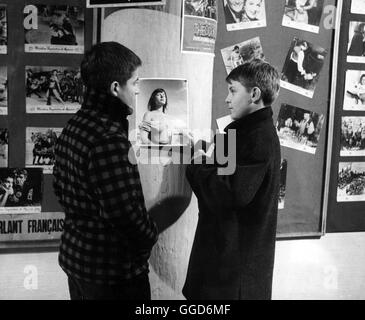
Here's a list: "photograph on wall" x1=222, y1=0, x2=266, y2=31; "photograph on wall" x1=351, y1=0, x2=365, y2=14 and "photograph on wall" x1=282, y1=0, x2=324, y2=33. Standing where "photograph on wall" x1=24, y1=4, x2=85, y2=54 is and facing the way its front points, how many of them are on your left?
3

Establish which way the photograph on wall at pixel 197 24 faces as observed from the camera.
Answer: facing the viewer

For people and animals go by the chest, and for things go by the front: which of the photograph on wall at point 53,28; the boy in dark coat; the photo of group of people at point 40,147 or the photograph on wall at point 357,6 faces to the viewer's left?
the boy in dark coat

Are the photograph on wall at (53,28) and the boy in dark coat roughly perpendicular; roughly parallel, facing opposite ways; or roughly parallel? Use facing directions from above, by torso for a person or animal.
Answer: roughly perpendicular

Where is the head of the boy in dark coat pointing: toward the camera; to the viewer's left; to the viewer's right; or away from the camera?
to the viewer's left

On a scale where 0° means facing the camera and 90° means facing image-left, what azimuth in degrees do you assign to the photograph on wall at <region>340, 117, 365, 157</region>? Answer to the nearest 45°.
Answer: approximately 0°

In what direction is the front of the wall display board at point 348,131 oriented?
toward the camera

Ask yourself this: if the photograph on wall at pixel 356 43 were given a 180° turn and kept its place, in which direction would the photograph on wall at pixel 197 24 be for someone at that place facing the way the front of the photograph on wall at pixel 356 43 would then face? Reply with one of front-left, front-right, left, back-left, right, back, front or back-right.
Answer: back-left

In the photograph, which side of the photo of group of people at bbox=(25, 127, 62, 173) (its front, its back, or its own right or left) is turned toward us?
front

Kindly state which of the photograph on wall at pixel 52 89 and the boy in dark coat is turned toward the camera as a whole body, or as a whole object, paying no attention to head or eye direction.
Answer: the photograph on wall

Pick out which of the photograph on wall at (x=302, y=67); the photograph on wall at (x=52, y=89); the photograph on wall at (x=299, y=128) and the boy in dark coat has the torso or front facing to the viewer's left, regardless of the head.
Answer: the boy in dark coat

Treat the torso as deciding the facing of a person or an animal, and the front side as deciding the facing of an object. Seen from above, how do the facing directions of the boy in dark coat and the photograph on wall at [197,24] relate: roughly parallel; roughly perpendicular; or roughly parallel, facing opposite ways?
roughly perpendicular

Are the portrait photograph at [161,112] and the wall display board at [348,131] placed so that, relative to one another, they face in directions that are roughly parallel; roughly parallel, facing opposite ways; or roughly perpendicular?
roughly parallel
